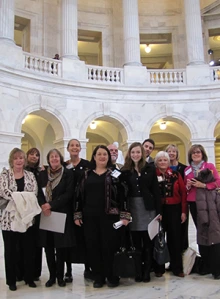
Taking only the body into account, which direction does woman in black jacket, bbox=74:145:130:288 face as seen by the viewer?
toward the camera

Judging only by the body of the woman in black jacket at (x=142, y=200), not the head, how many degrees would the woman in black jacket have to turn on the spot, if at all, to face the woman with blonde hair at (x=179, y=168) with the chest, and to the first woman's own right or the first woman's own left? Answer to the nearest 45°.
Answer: approximately 180°

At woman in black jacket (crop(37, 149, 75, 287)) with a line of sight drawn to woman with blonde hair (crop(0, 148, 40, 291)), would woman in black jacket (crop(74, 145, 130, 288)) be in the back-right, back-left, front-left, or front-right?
back-left

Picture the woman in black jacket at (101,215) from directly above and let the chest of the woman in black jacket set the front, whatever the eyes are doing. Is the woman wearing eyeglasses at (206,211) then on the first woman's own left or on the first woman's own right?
on the first woman's own left

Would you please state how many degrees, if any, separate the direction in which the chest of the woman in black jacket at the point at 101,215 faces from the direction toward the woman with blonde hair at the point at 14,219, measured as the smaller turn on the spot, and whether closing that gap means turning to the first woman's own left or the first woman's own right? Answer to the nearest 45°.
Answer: approximately 90° to the first woman's own right

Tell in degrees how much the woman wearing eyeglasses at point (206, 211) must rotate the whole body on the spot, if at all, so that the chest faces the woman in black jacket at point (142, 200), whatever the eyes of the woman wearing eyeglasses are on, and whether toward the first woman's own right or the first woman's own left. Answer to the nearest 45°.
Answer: approximately 45° to the first woman's own right

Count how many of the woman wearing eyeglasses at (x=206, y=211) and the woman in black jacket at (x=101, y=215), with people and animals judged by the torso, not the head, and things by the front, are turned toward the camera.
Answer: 2

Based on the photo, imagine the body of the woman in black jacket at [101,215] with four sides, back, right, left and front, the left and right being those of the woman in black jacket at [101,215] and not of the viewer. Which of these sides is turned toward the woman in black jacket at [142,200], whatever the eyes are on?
left

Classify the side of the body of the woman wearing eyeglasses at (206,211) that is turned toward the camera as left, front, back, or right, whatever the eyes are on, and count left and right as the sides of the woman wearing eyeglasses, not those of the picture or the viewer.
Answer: front

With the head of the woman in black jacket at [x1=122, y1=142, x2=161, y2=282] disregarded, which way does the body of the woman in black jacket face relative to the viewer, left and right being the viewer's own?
facing the viewer and to the left of the viewer

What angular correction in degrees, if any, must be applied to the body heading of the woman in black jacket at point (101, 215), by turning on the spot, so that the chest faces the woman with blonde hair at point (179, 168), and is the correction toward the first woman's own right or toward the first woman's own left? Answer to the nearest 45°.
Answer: approximately 135° to the first woman's own left
